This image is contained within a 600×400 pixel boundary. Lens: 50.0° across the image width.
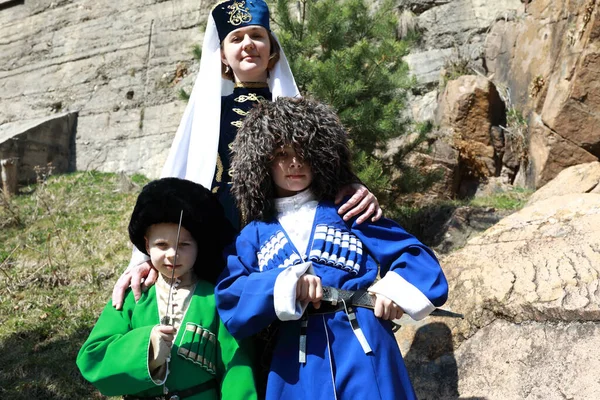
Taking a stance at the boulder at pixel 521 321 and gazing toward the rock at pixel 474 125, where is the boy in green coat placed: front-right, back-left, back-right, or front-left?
back-left

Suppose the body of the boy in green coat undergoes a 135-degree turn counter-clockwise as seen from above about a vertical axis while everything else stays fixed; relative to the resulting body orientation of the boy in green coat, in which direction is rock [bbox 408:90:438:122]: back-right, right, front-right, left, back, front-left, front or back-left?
front

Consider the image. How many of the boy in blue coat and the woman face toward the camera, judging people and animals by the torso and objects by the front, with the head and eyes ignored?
2

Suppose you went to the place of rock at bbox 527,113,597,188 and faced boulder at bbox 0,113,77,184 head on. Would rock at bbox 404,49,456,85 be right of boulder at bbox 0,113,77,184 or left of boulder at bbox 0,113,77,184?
right

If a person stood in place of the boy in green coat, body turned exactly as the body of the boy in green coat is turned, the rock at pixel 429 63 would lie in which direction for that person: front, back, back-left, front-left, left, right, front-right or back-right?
back-left

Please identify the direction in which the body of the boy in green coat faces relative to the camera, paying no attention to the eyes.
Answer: toward the camera

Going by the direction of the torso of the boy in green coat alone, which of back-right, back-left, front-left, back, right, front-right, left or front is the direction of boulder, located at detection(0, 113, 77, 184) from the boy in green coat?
back

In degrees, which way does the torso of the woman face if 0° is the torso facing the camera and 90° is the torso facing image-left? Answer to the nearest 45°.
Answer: approximately 0°

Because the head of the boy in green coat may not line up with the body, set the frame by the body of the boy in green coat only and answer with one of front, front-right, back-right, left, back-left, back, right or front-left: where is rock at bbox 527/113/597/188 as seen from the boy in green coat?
back-left

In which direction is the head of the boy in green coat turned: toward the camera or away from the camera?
toward the camera

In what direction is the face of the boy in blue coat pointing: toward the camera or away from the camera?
toward the camera

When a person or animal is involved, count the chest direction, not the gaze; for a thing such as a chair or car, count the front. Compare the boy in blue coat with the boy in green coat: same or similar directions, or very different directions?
same or similar directions

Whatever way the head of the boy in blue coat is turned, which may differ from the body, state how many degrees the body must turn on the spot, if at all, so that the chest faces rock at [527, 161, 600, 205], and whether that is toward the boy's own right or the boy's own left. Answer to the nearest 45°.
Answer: approximately 135° to the boy's own left

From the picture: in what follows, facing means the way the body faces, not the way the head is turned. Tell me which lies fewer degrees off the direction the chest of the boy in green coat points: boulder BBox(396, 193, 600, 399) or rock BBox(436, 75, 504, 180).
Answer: the boulder
